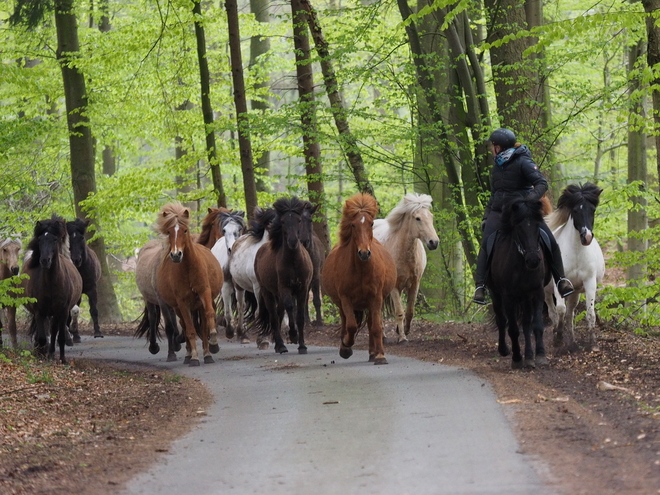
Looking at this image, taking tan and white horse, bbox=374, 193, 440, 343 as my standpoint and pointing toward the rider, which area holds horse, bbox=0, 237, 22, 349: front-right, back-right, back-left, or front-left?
back-right

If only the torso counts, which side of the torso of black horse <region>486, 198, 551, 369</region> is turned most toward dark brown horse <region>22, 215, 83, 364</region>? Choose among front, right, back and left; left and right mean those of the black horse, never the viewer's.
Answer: right

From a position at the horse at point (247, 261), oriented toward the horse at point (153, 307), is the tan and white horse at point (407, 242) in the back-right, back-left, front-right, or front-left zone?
back-left

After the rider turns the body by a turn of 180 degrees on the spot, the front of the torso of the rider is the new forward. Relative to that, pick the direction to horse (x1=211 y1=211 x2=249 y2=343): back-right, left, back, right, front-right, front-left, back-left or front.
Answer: left

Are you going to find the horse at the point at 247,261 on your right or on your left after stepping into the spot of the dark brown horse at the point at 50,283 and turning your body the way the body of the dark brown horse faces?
on your left

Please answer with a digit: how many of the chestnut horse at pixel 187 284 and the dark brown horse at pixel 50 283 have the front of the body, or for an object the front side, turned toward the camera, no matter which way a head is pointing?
2

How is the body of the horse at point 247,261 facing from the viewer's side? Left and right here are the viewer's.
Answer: facing the viewer and to the right of the viewer

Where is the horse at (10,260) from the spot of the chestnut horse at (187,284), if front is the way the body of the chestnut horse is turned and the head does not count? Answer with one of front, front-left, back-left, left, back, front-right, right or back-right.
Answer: back-right

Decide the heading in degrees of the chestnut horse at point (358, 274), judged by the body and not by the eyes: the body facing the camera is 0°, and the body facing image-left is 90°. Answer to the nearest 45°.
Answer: approximately 0°

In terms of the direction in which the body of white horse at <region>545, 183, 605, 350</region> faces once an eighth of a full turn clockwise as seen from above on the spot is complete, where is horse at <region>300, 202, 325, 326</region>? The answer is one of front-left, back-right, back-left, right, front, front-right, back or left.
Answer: right

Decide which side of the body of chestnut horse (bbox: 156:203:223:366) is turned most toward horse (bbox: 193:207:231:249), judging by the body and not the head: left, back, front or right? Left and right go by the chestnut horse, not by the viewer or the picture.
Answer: back

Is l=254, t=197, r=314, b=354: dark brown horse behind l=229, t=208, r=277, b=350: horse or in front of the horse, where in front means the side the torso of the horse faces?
in front
